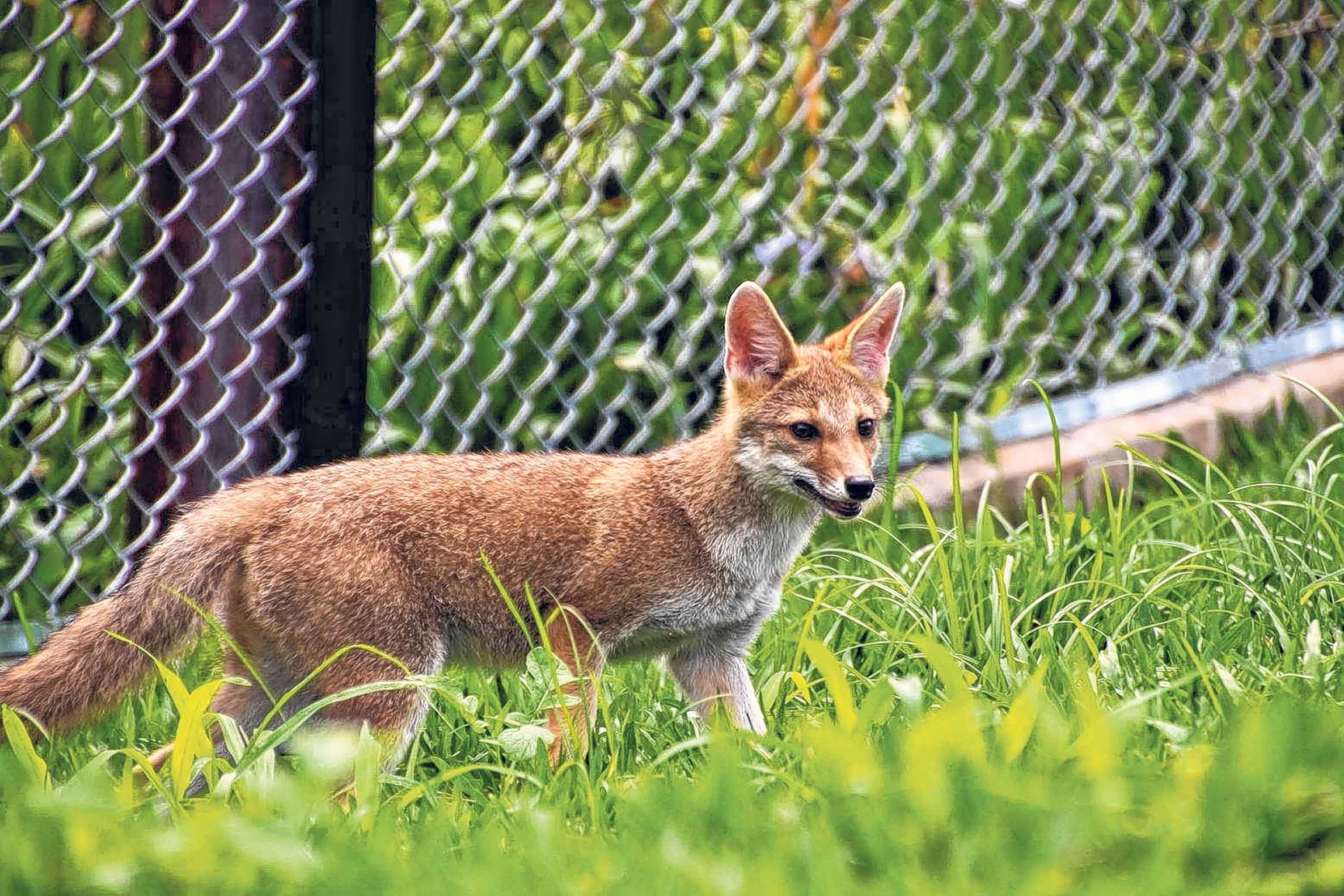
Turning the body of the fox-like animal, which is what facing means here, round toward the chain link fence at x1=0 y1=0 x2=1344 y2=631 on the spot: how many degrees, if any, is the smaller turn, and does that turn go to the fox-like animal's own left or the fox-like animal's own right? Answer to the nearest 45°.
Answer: approximately 90° to the fox-like animal's own left

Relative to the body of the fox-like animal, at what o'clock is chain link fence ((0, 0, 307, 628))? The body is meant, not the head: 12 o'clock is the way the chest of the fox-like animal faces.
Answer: The chain link fence is roughly at 7 o'clock from the fox-like animal.

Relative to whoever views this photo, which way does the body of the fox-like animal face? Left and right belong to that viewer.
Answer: facing to the right of the viewer
